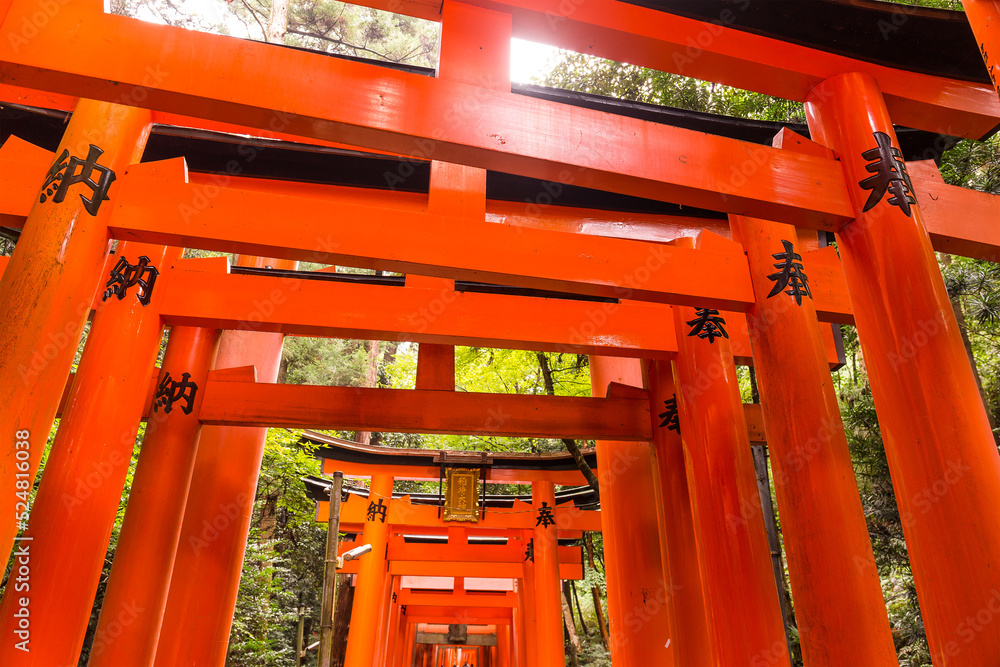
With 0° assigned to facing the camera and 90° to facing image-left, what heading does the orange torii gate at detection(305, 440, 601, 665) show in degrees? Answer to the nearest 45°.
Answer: approximately 0°

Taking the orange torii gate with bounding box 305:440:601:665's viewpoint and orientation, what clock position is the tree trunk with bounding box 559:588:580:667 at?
The tree trunk is roughly at 7 o'clock from the orange torii gate.

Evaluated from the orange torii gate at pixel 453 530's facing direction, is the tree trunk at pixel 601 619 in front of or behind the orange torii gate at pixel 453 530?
behind
